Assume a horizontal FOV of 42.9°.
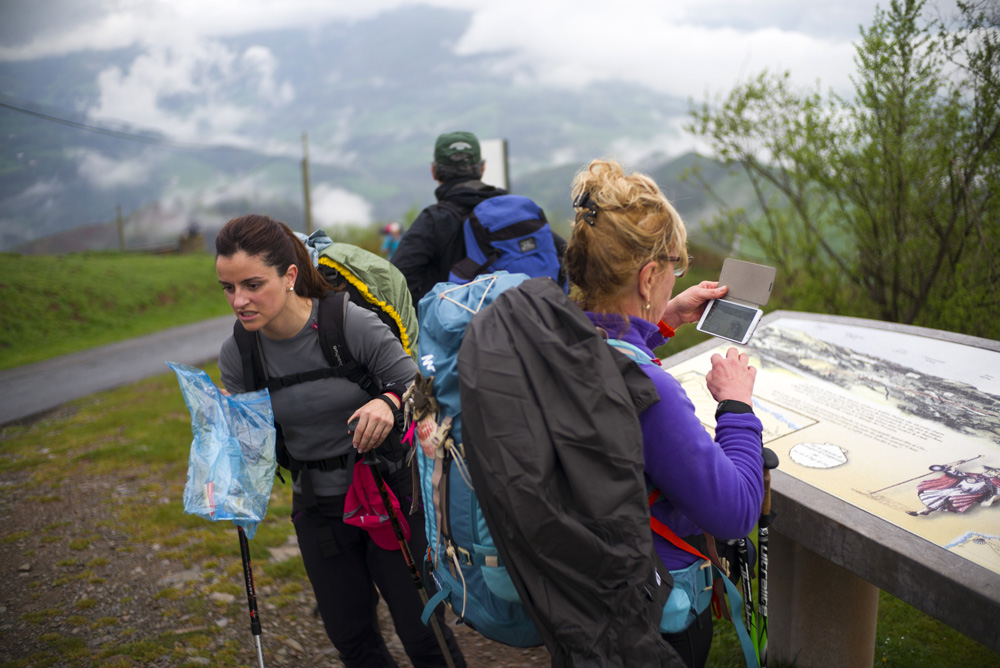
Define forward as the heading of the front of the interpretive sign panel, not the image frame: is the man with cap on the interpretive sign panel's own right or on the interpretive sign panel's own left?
on the interpretive sign panel's own right

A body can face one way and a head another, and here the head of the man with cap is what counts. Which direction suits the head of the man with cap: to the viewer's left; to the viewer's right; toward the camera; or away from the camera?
away from the camera

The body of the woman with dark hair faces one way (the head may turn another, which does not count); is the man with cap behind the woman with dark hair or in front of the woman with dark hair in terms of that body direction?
behind

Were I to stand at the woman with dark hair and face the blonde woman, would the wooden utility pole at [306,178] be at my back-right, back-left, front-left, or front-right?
back-left

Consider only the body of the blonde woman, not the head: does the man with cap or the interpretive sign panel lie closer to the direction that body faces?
the interpretive sign panel

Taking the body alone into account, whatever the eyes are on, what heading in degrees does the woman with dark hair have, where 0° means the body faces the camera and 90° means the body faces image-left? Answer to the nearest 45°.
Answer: approximately 45°

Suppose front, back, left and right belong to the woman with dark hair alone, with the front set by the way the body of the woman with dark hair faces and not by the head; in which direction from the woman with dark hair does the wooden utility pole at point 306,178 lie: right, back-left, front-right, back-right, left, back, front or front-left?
back-right

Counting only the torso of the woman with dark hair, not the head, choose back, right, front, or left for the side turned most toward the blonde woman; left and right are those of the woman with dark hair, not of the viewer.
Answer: left

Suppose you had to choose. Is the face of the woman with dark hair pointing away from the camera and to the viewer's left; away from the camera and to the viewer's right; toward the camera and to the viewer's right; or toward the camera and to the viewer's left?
toward the camera and to the viewer's left

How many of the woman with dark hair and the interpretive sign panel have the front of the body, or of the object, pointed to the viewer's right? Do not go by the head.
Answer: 0

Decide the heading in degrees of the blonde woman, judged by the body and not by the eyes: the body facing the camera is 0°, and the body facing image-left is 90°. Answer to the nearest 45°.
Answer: approximately 225°
